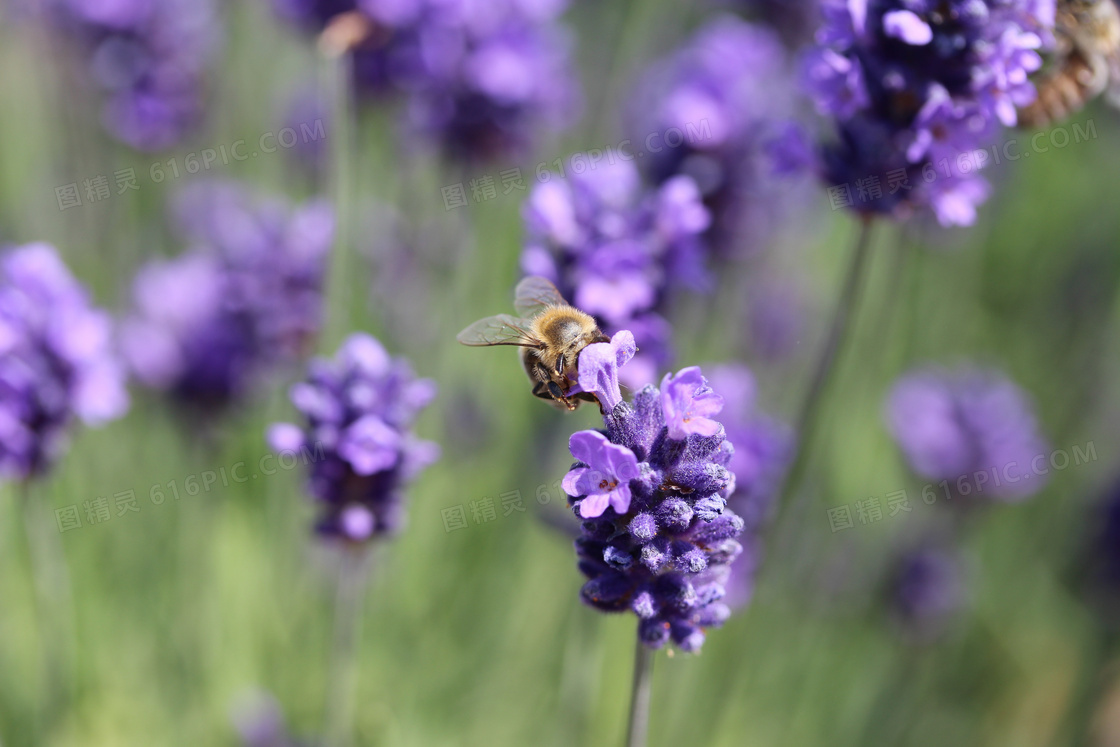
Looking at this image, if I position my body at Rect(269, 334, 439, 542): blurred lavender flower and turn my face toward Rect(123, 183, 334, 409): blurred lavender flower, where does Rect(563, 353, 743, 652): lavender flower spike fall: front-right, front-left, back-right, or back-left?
back-right

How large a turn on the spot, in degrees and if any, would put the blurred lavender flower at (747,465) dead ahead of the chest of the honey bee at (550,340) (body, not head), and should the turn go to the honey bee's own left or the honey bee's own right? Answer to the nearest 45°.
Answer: approximately 45° to the honey bee's own left

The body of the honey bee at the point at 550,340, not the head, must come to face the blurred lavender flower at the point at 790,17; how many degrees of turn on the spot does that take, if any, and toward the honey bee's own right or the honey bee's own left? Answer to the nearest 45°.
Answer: approximately 90° to the honey bee's own left

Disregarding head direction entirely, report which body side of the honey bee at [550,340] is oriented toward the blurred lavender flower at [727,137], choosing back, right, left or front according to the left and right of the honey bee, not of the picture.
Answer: left

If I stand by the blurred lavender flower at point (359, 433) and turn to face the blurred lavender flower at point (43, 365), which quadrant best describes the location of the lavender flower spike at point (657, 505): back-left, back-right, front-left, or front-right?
back-left
